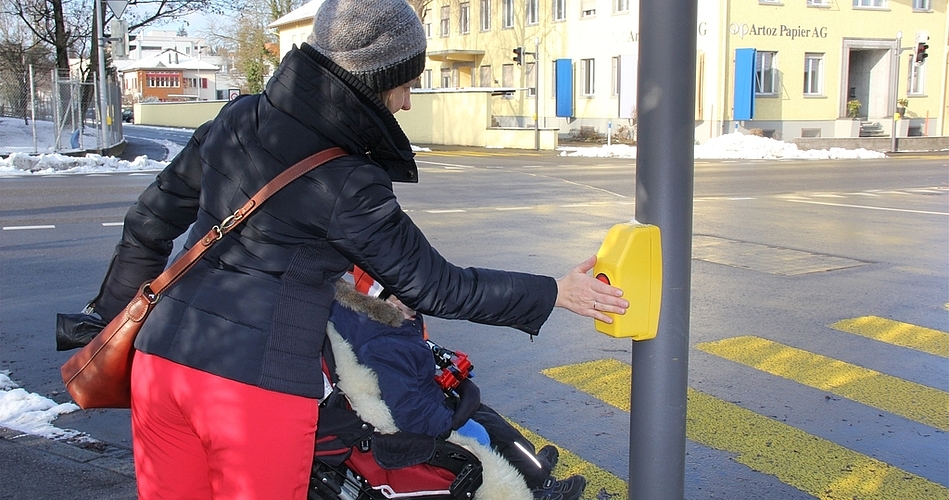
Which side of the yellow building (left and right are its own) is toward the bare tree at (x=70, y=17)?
right

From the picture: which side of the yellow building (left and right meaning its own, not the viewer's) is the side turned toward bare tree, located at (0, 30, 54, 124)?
right

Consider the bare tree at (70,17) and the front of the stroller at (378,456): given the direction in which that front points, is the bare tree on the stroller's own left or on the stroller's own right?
on the stroller's own left

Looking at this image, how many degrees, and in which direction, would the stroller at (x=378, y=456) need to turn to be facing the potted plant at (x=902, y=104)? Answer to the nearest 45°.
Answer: approximately 45° to its left

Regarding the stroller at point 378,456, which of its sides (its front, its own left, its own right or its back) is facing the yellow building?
left

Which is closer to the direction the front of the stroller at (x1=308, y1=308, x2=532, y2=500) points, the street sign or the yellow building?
the yellow building

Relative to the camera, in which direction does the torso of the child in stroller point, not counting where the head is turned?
to the viewer's right

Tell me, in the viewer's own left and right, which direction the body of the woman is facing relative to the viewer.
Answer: facing away from the viewer and to the right of the viewer

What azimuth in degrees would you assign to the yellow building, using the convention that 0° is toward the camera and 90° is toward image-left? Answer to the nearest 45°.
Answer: approximately 0°

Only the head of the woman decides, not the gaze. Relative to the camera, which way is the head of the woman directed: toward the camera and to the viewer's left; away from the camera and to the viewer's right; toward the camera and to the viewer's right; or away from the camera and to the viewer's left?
away from the camera and to the viewer's right

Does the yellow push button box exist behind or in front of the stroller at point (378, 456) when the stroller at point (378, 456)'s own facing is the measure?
in front

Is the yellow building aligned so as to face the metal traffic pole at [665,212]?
yes

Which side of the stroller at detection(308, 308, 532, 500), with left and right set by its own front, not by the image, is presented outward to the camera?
right

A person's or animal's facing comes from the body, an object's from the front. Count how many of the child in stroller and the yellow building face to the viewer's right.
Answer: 1
